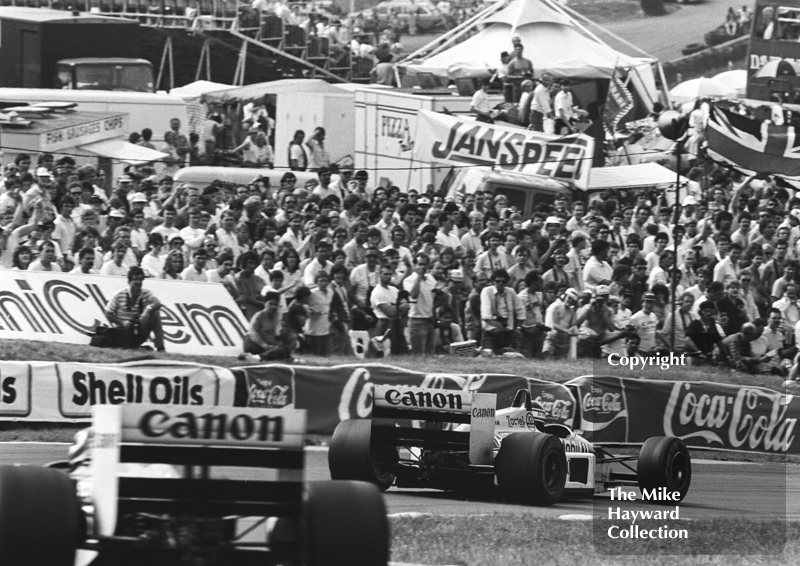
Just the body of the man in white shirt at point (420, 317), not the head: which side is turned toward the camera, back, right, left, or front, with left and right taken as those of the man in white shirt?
front

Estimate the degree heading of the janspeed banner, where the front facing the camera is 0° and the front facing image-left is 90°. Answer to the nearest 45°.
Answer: approximately 0°

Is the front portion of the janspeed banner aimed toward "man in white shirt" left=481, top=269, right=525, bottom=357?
yes

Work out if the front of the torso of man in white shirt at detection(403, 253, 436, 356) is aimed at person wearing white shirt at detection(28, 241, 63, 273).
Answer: no

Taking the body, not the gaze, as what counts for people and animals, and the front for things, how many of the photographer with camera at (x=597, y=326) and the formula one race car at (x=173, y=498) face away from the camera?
1

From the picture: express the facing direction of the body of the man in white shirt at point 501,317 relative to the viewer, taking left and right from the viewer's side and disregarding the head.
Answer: facing the viewer

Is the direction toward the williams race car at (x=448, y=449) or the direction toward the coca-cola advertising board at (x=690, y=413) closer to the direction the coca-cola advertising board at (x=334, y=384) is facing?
the williams race car

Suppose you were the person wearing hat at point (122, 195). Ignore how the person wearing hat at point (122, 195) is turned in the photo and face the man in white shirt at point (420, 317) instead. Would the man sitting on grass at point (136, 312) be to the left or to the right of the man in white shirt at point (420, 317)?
right

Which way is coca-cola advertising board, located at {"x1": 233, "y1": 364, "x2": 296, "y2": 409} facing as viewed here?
toward the camera

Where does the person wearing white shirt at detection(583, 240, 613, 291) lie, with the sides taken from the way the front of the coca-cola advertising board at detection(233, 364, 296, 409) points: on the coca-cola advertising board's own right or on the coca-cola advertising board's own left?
on the coca-cola advertising board's own left

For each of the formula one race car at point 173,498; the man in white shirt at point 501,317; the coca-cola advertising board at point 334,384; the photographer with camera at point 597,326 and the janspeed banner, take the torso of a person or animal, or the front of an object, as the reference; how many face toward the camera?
4

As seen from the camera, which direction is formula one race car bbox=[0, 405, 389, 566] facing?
away from the camera

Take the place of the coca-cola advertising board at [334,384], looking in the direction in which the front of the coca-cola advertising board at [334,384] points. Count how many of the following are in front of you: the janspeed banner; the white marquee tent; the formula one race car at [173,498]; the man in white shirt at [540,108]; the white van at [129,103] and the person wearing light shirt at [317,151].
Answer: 1

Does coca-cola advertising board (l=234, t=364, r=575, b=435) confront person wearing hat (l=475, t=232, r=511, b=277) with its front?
no

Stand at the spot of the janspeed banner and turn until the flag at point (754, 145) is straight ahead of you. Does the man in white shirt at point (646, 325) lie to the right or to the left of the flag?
right

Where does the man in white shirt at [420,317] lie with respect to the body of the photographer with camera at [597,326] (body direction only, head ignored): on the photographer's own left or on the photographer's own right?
on the photographer's own right

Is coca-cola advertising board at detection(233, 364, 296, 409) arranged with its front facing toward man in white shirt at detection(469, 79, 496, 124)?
no

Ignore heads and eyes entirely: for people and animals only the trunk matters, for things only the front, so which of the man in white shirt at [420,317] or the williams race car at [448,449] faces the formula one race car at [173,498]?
the man in white shirt

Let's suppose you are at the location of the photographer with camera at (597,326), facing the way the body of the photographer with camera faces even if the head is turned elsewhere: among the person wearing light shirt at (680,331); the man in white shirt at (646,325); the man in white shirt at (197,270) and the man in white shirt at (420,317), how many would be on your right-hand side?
2

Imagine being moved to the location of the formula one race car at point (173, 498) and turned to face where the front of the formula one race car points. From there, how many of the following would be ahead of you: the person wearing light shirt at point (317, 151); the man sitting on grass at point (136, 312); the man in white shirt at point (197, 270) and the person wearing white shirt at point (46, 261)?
4
